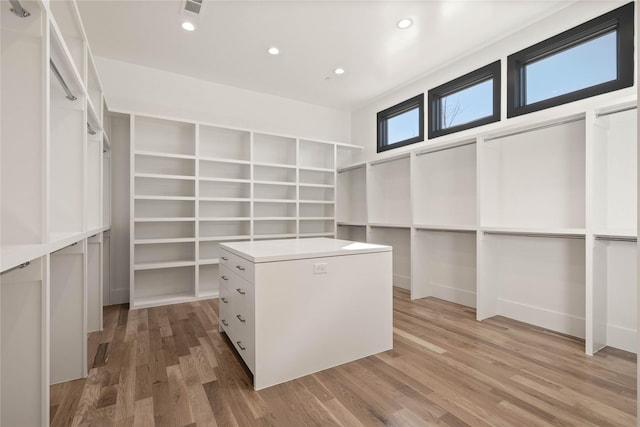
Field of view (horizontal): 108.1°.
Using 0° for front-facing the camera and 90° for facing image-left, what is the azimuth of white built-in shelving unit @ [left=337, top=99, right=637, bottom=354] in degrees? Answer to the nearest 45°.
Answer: approximately 45°

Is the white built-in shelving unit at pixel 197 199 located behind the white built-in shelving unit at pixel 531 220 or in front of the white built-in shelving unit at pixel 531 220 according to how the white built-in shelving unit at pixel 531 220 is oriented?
in front

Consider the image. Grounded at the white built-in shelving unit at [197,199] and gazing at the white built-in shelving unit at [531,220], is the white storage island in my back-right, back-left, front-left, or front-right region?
front-right

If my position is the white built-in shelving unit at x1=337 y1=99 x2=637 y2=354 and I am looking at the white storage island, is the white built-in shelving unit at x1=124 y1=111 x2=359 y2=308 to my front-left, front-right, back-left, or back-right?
front-right

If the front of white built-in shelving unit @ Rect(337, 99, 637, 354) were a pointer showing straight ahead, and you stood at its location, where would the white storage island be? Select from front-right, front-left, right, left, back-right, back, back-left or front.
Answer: front

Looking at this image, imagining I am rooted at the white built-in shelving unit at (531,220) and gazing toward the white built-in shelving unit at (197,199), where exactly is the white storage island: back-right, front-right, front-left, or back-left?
front-left
